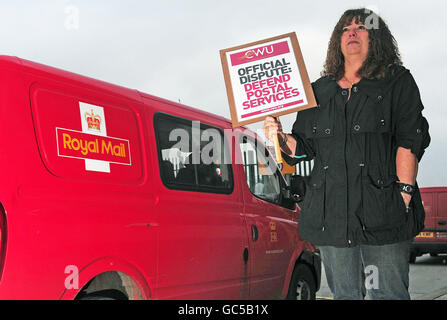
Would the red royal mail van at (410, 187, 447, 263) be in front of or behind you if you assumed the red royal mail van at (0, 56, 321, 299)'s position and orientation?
in front

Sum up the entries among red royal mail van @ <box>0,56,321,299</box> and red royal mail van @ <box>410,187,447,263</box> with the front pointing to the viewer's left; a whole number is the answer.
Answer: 0

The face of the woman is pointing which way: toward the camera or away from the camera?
toward the camera

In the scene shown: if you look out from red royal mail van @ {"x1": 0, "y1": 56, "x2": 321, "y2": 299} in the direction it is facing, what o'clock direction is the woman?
The woman is roughly at 3 o'clock from the red royal mail van.

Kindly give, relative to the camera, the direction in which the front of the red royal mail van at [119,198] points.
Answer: facing away from the viewer and to the right of the viewer
